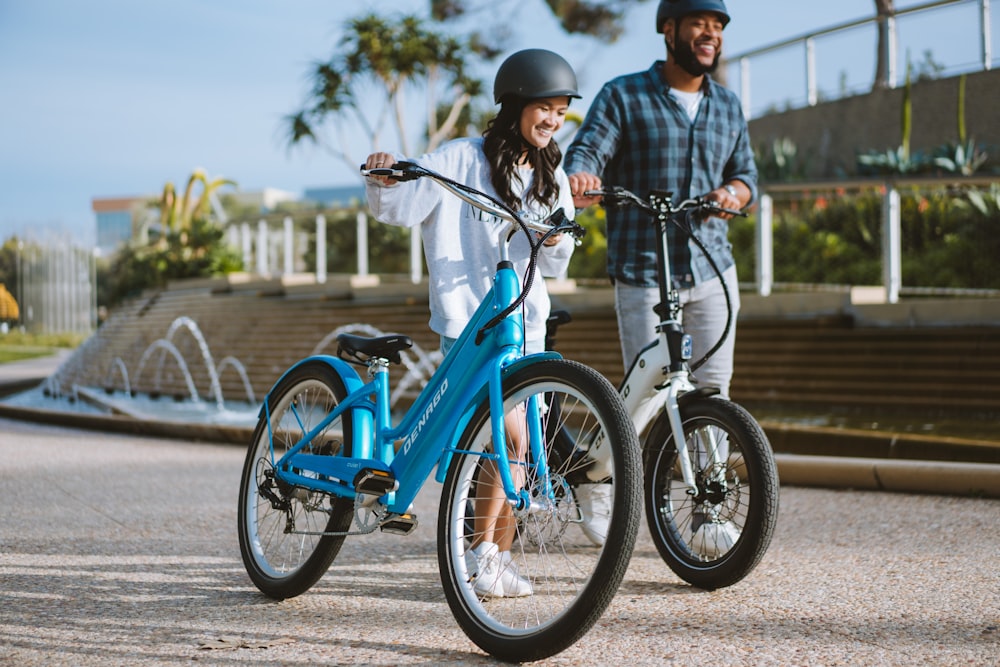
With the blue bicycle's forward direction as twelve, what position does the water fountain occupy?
The water fountain is roughly at 7 o'clock from the blue bicycle.

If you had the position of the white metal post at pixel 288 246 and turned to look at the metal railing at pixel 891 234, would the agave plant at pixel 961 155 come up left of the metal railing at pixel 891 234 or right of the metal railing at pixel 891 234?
left

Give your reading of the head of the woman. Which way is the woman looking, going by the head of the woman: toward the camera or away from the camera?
toward the camera

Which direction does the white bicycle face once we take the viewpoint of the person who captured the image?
facing the viewer and to the right of the viewer

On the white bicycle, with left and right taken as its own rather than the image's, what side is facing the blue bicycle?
right

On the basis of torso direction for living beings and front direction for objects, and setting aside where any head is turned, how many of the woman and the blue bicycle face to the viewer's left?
0

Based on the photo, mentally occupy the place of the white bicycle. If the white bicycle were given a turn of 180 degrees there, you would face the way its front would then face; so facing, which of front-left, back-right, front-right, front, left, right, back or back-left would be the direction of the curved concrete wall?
front-right

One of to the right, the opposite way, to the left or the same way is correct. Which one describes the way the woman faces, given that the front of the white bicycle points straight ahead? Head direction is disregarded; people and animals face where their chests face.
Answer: the same way

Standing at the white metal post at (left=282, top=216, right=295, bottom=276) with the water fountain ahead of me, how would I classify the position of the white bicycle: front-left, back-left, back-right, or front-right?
front-left

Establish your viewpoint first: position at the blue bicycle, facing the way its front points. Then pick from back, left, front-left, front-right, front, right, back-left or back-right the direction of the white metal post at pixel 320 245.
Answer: back-left

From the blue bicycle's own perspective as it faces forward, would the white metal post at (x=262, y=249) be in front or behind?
behind

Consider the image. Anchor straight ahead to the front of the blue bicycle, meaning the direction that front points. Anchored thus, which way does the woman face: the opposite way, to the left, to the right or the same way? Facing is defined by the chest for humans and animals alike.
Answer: the same way

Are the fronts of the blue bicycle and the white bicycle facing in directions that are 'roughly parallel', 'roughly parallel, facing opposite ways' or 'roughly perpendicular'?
roughly parallel

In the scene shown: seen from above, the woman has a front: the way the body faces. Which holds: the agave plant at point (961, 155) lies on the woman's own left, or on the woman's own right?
on the woman's own left

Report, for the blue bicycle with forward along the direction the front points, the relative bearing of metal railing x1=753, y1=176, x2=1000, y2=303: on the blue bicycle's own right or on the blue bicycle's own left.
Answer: on the blue bicycle's own left

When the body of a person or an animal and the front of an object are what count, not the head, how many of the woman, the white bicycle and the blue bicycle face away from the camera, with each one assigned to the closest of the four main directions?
0
